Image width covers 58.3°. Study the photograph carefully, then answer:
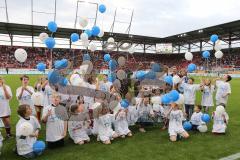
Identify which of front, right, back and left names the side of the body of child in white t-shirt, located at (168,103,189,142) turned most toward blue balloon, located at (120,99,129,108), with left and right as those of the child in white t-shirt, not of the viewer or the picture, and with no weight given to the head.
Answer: right

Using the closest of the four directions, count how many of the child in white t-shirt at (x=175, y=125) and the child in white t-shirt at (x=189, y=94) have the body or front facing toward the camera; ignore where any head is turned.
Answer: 2

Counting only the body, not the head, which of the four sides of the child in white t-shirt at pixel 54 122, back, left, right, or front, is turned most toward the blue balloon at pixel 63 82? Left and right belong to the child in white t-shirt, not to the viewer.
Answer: back

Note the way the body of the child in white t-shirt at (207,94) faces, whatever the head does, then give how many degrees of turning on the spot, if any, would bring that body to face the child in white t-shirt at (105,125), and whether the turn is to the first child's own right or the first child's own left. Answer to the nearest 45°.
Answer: approximately 45° to the first child's own right

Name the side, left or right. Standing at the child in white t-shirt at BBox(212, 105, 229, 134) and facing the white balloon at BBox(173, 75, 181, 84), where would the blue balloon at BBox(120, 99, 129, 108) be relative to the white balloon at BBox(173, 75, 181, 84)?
left

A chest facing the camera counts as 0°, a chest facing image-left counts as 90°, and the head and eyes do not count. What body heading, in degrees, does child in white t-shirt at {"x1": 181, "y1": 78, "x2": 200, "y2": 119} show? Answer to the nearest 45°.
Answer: approximately 0°

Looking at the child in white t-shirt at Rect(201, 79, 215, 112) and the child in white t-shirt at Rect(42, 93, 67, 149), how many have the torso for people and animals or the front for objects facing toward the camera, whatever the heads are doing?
2

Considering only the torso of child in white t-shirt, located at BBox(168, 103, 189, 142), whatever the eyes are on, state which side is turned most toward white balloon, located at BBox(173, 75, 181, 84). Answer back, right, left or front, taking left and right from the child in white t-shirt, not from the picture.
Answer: back

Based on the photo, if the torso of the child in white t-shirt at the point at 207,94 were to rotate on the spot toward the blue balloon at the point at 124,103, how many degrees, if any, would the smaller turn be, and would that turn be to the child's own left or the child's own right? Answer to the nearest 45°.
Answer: approximately 45° to the child's own right
